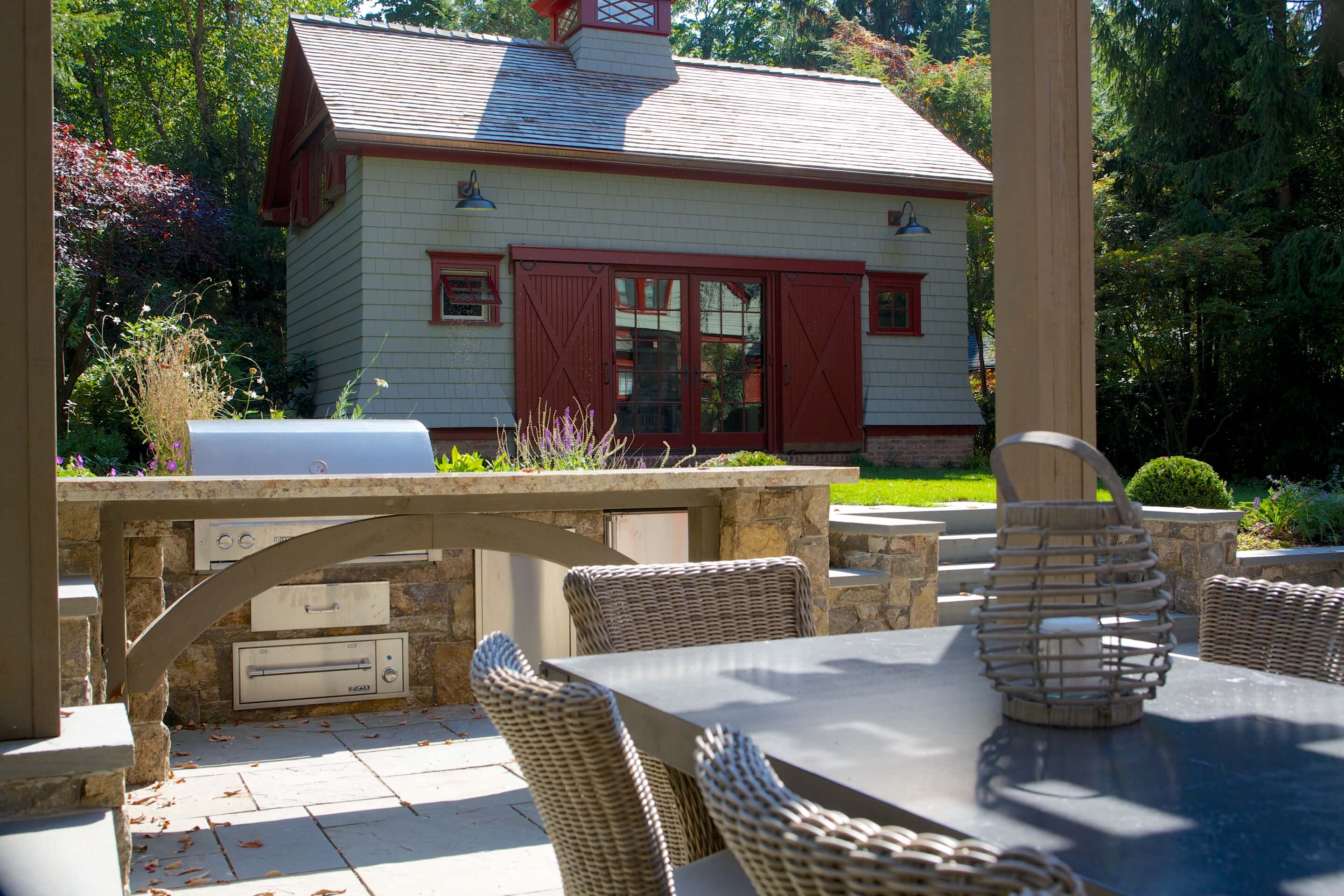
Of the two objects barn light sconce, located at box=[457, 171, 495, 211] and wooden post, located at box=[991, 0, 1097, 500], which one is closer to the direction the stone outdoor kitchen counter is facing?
the wooden post

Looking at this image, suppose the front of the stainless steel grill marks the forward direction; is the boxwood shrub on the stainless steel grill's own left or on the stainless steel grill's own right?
on the stainless steel grill's own left

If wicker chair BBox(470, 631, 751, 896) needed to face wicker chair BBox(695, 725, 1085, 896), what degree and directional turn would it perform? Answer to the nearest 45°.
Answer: approximately 135° to its right

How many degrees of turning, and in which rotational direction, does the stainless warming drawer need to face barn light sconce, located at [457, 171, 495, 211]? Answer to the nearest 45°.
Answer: approximately 180°

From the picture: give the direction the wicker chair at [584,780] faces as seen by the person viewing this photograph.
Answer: facing away from the viewer and to the right of the viewer

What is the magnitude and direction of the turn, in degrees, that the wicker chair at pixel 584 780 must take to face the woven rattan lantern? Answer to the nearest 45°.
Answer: approximately 45° to its right

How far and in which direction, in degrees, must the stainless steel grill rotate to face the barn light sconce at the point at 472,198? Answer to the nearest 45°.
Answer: approximately 180°

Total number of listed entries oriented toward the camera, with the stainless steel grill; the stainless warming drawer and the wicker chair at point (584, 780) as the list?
2
